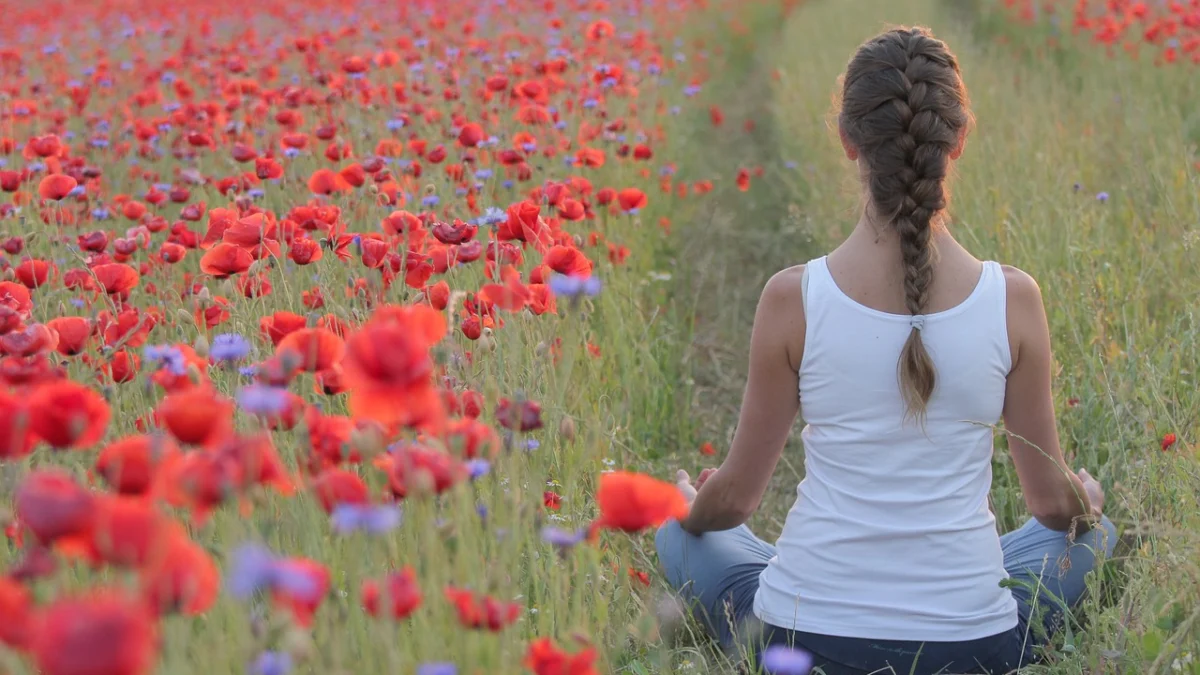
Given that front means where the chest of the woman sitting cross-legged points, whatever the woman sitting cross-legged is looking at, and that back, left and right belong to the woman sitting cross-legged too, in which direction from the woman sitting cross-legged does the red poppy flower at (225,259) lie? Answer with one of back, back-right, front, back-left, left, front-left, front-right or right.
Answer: left

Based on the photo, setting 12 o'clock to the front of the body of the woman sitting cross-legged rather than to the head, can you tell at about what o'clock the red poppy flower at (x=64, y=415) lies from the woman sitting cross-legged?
The red poppy flower is roughly at 7 o'clock from the woman sitting cross-legged.

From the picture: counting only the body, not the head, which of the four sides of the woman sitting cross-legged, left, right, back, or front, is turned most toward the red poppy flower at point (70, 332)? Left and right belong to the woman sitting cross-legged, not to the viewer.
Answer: left

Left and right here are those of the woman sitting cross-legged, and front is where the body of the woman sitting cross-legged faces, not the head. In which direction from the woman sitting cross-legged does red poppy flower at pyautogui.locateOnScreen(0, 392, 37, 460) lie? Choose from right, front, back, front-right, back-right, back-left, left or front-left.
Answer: back-left

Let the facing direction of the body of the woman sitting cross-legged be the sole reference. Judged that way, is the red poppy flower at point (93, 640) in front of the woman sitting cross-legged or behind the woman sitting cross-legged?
behind

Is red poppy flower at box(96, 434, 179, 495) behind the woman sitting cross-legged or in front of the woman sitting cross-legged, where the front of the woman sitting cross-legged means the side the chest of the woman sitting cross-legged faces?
behind

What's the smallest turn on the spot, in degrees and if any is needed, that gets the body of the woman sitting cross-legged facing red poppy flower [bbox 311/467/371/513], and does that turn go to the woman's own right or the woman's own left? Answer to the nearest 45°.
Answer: approximately 135° to the woman's own left

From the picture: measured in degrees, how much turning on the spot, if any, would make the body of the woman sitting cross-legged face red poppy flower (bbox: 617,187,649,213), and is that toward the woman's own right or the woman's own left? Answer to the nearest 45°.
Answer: approximately 45° to the woman's own left

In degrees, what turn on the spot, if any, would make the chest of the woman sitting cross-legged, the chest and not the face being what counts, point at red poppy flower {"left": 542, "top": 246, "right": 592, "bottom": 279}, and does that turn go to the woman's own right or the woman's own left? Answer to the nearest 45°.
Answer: approximately 90° to the woman's own left

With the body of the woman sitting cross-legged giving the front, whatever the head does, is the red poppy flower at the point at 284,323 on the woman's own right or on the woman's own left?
on the woman's own left

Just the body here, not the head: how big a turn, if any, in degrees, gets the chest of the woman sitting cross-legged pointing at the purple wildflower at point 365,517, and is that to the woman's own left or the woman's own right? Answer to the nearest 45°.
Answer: approximately 135° to the woman's own left

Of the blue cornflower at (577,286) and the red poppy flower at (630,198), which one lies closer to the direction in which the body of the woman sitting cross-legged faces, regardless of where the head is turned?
the red poppy flower

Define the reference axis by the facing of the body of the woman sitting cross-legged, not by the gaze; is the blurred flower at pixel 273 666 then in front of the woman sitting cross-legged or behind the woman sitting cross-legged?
behind

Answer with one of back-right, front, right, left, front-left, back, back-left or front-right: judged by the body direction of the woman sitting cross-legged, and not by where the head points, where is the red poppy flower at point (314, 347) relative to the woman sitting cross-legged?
back-left

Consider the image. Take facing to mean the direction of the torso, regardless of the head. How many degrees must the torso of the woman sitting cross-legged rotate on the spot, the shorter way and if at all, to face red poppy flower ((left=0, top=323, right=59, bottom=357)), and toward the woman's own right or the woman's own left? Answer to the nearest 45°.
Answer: approximately 135° to the woman's own left

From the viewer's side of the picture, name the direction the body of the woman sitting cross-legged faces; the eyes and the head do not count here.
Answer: away from the camera

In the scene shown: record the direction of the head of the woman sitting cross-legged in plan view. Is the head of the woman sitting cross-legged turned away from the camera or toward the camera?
away from the camera
